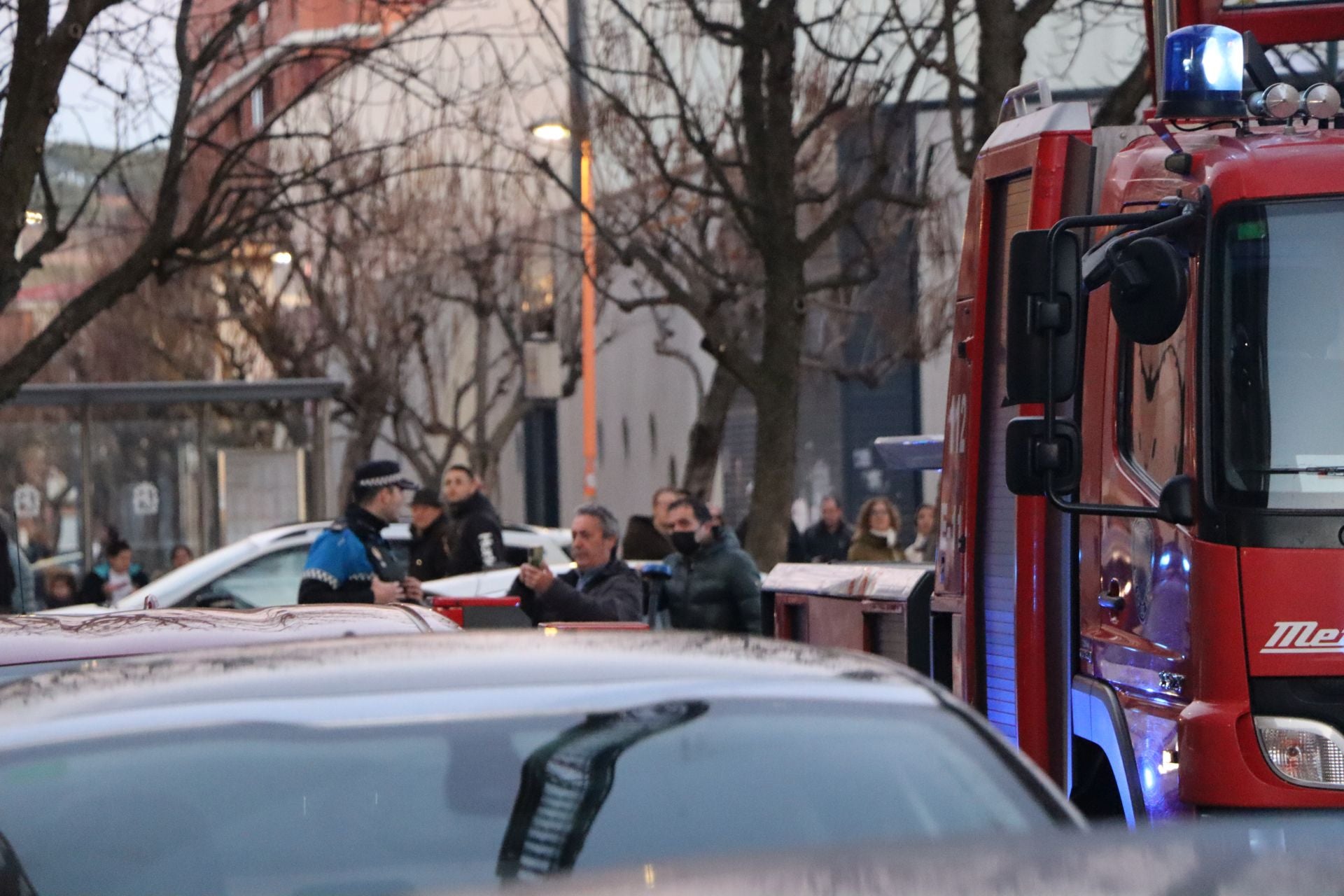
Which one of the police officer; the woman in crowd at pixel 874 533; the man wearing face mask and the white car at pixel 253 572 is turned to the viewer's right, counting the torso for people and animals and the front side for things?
the police officer

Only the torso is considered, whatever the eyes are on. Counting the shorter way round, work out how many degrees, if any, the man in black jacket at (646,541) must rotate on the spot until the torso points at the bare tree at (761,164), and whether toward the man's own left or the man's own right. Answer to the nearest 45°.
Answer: approximately 135° to the man's own left

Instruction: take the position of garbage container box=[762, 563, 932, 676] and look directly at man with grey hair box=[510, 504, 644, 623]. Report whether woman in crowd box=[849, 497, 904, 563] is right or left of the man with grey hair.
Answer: right

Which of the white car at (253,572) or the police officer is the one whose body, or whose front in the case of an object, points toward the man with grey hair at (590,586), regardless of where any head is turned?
the police officer

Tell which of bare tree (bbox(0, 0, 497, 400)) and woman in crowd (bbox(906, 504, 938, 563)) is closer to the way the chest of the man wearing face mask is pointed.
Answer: the bare tree

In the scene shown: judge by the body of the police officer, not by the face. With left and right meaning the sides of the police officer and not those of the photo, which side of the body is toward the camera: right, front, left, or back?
right

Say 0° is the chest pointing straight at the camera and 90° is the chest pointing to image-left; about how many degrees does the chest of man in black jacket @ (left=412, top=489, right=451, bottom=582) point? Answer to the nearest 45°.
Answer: approximately 45°

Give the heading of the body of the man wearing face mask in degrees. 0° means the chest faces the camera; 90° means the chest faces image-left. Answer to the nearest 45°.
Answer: approximately 45°

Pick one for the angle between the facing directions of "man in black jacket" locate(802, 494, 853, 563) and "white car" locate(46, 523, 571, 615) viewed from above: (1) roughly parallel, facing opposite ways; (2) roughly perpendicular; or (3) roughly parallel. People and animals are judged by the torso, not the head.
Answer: roughly perpendicular

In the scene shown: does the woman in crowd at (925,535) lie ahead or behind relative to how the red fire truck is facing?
behind

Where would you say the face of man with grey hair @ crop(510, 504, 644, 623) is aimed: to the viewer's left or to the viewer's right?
to the viewer's left
